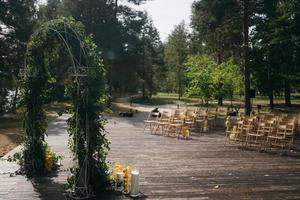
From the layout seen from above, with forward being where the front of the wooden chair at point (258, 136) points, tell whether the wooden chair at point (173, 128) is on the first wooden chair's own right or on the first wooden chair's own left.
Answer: on the first wooden chair's own right

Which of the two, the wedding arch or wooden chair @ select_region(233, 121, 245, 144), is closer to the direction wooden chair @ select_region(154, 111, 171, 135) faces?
the wedding arch

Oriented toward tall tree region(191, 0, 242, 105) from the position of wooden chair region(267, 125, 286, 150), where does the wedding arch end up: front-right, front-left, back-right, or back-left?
back-left

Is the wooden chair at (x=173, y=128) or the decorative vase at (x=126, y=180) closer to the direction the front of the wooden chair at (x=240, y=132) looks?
the decorative vase

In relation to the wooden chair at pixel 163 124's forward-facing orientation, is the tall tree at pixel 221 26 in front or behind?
behind

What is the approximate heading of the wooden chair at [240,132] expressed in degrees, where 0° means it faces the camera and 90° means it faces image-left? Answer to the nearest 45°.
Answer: approximately 45°

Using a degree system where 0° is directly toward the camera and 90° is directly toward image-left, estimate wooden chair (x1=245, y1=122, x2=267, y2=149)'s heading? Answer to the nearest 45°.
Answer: approximately 45°

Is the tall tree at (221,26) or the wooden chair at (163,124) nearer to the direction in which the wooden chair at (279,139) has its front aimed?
the wooden chair

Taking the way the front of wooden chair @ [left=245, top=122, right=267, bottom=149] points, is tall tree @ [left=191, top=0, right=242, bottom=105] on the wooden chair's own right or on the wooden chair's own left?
on the wooden chair's own right
